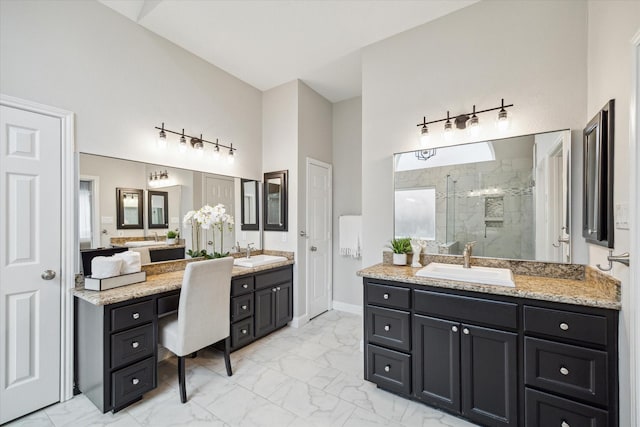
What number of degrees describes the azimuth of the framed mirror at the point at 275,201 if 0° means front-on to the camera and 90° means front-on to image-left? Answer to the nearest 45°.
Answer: approximately 45°

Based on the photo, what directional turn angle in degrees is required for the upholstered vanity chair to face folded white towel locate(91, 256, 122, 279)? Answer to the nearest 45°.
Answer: approximately 45° to its left

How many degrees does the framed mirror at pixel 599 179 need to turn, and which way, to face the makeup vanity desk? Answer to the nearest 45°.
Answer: approximately 45° to its left

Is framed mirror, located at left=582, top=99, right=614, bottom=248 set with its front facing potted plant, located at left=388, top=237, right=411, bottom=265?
yes

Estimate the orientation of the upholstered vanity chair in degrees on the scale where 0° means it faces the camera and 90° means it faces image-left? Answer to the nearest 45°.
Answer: approximately 135°

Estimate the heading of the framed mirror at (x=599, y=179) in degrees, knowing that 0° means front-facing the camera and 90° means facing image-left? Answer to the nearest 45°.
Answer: approximately 90°

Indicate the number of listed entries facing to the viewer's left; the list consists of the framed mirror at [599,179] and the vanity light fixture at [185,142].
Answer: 1

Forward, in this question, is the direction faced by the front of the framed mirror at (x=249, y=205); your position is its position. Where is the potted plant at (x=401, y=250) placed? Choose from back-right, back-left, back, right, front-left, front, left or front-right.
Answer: left

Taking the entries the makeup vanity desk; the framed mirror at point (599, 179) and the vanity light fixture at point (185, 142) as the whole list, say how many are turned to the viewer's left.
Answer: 1

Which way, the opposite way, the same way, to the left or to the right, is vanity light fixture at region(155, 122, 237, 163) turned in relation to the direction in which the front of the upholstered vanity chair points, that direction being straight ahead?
the opposite way

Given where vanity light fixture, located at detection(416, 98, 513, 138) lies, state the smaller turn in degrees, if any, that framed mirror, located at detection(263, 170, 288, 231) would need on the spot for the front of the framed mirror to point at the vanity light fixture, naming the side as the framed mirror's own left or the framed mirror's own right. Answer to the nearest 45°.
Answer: approximately 90° to the framed mirror's own left
